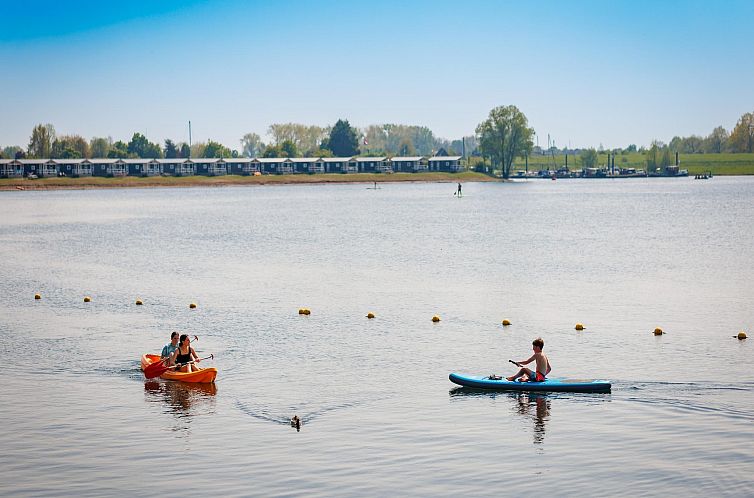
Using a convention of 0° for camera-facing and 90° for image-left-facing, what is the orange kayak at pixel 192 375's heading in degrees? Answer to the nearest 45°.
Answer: approximately 315°

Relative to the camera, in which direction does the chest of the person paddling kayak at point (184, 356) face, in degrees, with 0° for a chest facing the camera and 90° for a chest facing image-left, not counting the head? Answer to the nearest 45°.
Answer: approximately 315°

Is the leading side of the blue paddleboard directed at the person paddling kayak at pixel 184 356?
yes

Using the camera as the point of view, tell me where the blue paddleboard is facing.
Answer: facing to the left of the viewer

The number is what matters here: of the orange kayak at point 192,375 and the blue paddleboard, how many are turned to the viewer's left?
1

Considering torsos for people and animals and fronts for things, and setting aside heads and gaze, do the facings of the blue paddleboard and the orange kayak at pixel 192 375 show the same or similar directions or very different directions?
very different directions

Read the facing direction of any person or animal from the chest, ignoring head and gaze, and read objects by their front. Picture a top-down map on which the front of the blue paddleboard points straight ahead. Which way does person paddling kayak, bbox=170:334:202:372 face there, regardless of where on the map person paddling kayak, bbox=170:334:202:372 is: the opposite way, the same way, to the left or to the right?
to the left

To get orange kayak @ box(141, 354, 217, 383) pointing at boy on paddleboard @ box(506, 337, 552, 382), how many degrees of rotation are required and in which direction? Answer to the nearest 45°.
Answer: approximately 45° to its left

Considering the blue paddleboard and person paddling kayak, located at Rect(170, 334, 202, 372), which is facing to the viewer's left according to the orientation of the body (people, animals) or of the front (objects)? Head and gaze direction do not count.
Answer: the blue paddleboard
